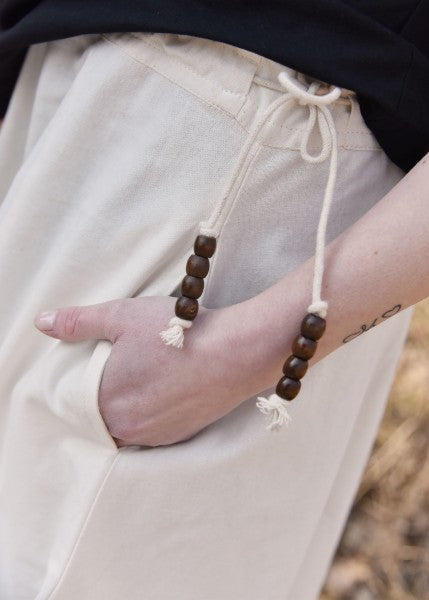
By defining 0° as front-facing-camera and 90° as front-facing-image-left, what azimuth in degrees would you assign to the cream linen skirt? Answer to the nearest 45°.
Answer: approximately 315°
